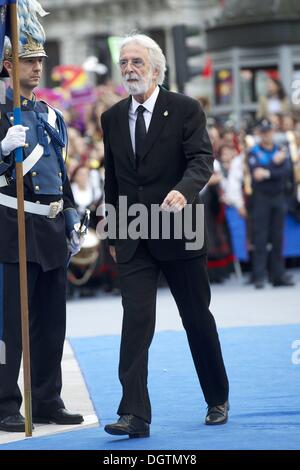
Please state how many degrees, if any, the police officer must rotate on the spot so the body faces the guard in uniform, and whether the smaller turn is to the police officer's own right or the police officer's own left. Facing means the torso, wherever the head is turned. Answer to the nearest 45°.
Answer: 0° — they already face them

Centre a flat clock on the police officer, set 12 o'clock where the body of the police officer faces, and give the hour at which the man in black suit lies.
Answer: The man in black suit is roughly at 12 o'clock from the police officer.

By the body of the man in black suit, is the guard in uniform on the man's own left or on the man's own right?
on the man's own right

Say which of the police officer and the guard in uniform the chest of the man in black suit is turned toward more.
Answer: the guard in uniform

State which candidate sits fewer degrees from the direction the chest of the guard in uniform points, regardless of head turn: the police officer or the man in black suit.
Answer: the man in black suit

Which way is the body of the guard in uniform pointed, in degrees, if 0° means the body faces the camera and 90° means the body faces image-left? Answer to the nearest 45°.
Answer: approximately 315°
